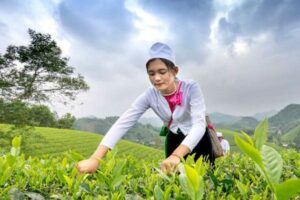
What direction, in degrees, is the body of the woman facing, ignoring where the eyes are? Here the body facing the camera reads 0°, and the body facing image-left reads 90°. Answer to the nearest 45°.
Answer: approximately 45°
